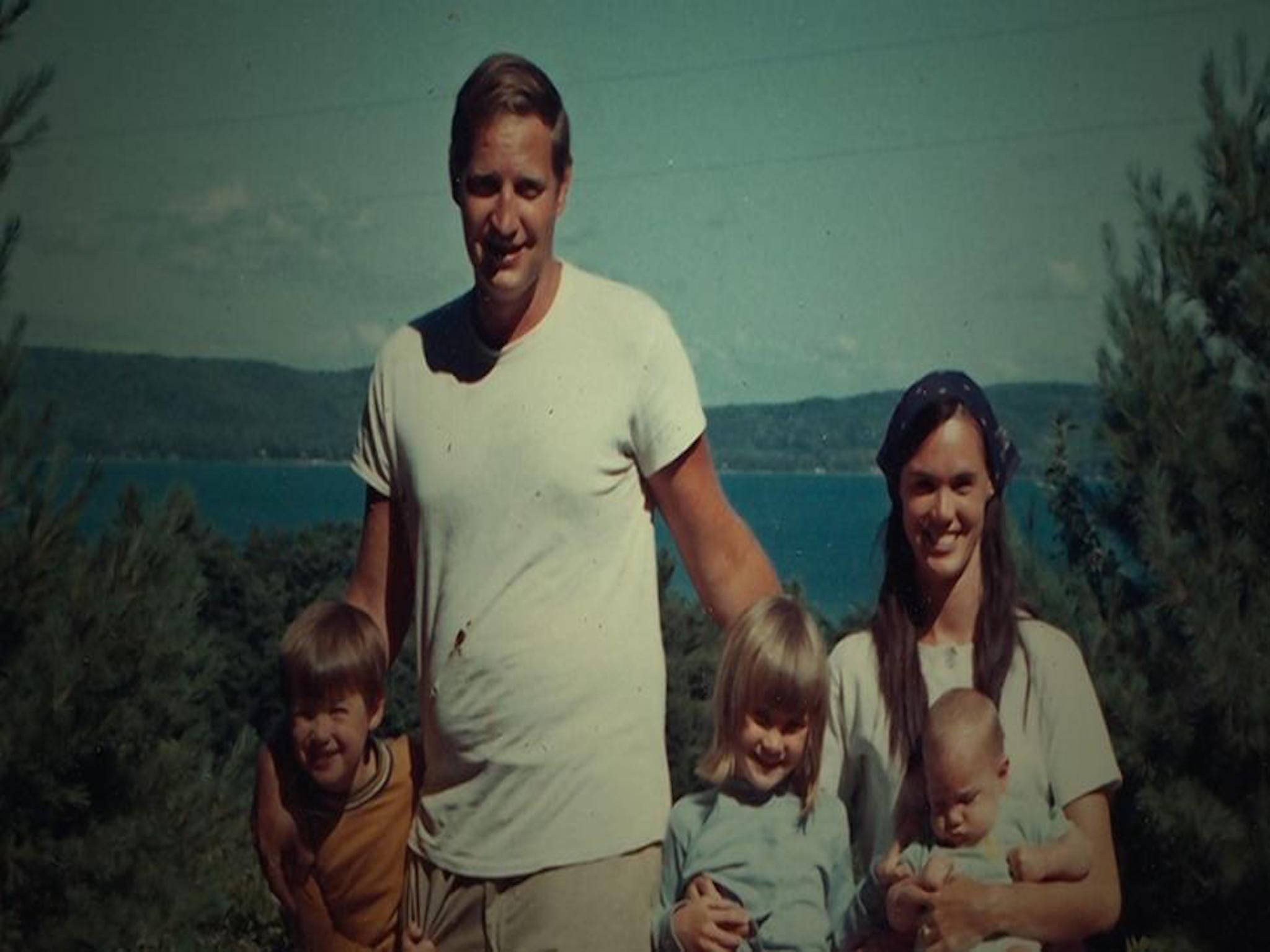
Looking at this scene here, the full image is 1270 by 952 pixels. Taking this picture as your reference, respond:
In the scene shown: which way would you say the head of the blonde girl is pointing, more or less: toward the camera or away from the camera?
toward the camera

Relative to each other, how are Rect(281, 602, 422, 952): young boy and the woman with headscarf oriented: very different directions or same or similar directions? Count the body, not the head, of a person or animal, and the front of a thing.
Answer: same or similar directions

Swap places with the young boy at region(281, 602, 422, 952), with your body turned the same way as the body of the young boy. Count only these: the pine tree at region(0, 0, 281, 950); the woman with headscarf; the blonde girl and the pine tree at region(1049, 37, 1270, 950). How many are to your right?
1

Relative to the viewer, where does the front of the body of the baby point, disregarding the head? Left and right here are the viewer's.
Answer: facing the viewer and to the left of the viewer

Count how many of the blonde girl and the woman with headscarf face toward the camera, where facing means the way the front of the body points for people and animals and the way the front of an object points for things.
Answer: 2

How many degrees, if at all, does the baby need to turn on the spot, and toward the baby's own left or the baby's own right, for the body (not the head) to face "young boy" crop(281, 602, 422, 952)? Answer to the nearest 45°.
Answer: approximately 45° to the baby's own right

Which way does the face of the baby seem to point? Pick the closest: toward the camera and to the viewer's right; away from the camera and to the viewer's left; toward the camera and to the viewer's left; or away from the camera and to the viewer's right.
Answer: toward the camera and to the viewer's left

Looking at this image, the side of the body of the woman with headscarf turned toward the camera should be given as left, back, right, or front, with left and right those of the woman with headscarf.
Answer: front

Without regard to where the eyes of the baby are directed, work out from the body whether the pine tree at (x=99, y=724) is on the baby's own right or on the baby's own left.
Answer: on the baby's own right

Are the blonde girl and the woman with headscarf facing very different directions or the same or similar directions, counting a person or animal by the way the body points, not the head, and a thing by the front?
same or similar directions

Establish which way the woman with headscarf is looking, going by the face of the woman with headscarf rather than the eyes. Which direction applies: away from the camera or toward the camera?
toward the camera

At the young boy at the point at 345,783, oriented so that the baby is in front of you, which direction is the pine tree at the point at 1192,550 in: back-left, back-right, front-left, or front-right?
front-left

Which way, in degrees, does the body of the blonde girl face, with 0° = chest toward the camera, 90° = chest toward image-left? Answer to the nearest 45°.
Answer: approximately 0°

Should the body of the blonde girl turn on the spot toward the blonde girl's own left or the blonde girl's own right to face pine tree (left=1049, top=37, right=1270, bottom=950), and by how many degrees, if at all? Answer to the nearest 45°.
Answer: approximately 135° to the blonde girl's own left
